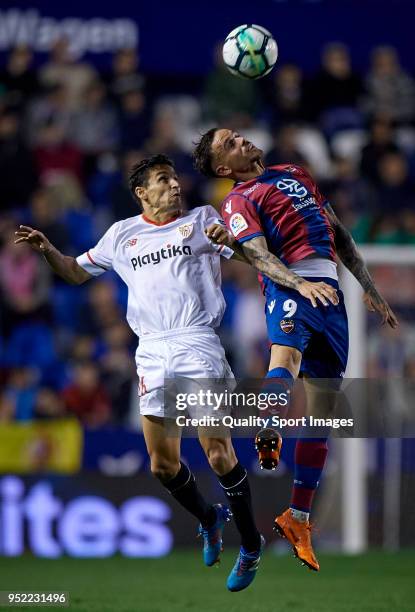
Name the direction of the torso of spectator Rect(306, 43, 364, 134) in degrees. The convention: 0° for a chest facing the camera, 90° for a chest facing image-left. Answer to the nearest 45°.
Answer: approximately 0°

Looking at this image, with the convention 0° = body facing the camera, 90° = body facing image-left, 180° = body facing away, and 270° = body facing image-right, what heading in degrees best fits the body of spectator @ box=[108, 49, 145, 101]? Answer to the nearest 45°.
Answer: approximately 0°

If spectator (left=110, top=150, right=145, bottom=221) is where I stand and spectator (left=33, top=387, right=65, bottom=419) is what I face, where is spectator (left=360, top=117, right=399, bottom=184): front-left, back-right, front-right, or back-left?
back-left

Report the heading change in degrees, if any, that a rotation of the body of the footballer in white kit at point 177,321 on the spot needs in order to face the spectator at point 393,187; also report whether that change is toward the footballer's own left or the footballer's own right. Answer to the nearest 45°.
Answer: approximately 135° to the footballer's own left
